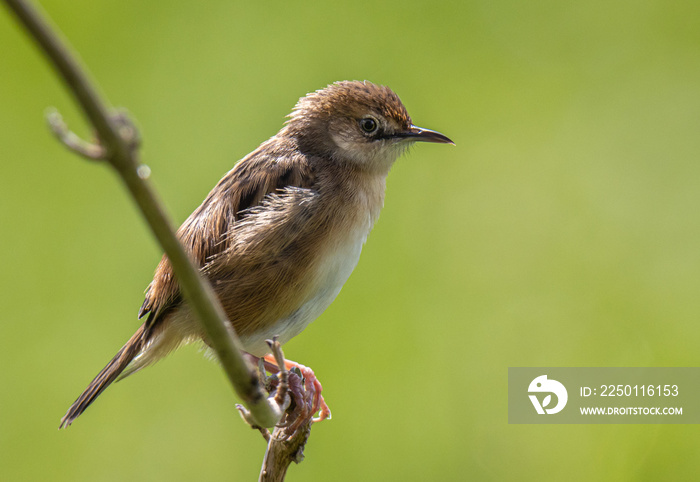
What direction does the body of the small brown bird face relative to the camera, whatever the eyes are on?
to the viewer's right
